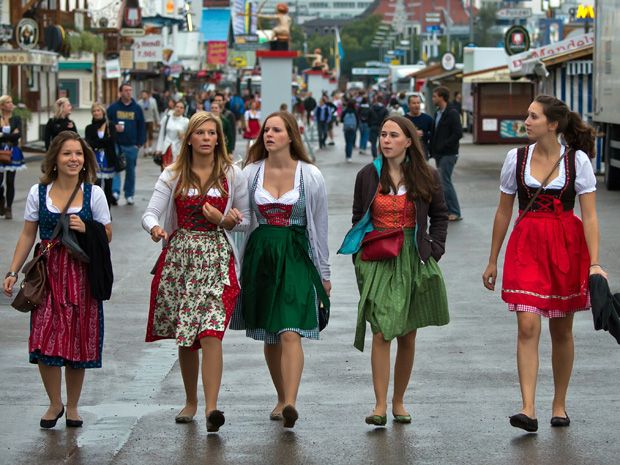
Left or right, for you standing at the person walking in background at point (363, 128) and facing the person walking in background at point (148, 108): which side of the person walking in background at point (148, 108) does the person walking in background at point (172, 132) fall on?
left

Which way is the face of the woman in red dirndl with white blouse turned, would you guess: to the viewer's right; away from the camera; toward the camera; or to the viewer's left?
to the viewer's left

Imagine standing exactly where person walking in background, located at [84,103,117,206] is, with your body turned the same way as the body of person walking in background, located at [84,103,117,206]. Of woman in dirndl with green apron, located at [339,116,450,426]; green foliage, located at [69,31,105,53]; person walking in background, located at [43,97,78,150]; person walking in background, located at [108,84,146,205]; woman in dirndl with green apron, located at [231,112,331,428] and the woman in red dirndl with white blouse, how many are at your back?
2

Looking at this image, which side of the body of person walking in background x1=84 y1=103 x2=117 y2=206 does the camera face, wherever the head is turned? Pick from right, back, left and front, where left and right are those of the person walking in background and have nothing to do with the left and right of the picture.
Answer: front

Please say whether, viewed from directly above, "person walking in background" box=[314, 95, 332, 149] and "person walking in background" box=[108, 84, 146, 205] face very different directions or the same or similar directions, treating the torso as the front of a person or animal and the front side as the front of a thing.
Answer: same or similar directions

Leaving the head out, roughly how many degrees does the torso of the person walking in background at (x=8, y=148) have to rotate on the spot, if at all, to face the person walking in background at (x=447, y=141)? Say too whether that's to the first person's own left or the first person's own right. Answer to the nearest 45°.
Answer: approximately 90° to the first person's own left

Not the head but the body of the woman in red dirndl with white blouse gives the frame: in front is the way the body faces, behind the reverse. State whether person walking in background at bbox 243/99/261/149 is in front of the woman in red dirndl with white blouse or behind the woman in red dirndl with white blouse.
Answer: behind

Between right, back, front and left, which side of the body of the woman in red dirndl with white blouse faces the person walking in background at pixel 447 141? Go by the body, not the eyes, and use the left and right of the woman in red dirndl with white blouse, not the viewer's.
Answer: back

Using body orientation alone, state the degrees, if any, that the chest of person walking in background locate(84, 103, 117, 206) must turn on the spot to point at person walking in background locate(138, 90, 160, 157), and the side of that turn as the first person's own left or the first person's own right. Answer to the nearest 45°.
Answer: approximately 180°

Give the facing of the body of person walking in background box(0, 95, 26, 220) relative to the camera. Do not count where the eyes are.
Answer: toward the camera

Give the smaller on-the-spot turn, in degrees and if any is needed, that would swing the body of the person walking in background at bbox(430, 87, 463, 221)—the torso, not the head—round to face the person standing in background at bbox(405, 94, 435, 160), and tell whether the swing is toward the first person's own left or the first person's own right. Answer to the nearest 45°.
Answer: approximately 90° to the first person's own right

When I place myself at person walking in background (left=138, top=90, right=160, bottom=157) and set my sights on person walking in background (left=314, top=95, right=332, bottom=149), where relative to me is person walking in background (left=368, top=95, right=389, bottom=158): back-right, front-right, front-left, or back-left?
front-right

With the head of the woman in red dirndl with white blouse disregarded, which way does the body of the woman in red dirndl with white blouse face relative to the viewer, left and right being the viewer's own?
facing the viewer
